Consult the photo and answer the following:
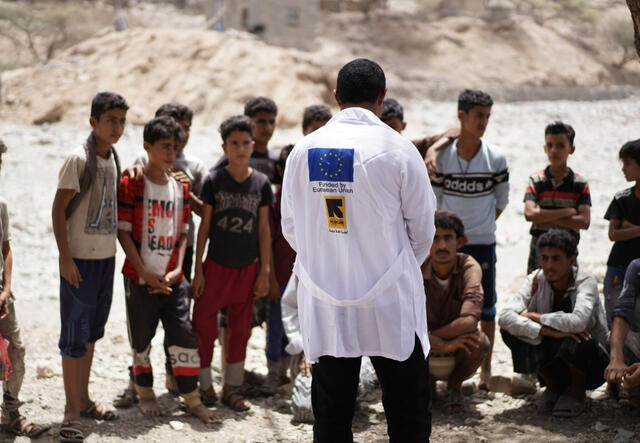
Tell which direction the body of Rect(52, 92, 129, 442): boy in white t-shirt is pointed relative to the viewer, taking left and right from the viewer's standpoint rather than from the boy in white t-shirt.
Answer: facing the viewer and to the right of the viewer

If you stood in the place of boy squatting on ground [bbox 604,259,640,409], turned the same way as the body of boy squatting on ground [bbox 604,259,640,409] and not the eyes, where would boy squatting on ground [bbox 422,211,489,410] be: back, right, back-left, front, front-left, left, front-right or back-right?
front-right

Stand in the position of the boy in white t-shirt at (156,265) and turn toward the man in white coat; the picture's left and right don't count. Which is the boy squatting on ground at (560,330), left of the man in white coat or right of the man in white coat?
left

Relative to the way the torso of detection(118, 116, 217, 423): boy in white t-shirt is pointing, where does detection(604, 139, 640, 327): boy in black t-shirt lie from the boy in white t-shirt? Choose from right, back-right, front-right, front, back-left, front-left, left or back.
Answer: front-left

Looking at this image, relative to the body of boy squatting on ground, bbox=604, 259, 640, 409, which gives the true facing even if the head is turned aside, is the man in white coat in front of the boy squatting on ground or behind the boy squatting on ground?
in front

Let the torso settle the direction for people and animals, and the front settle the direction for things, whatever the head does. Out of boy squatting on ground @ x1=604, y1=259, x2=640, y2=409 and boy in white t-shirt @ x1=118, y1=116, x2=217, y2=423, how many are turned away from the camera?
0

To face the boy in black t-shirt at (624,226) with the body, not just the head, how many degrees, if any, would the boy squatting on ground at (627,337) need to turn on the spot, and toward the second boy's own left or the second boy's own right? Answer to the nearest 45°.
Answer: approximately 135° to the second boy's own right

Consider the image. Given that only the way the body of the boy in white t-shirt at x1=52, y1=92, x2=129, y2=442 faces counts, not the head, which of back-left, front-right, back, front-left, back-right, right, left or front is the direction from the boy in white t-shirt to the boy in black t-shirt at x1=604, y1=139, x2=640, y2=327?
front-left

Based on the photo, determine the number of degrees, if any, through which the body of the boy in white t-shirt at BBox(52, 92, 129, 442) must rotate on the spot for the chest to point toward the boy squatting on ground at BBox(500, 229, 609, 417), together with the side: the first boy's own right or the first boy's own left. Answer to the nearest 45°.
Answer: approximately 45° to the first boy's own left

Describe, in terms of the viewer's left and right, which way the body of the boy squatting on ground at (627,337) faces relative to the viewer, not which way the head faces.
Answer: facing the viewer and to the left of the viewer

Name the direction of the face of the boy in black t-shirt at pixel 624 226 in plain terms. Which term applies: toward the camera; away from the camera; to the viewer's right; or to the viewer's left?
to the viewer's left

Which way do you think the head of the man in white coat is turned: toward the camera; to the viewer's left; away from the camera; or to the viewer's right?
away from the camera
